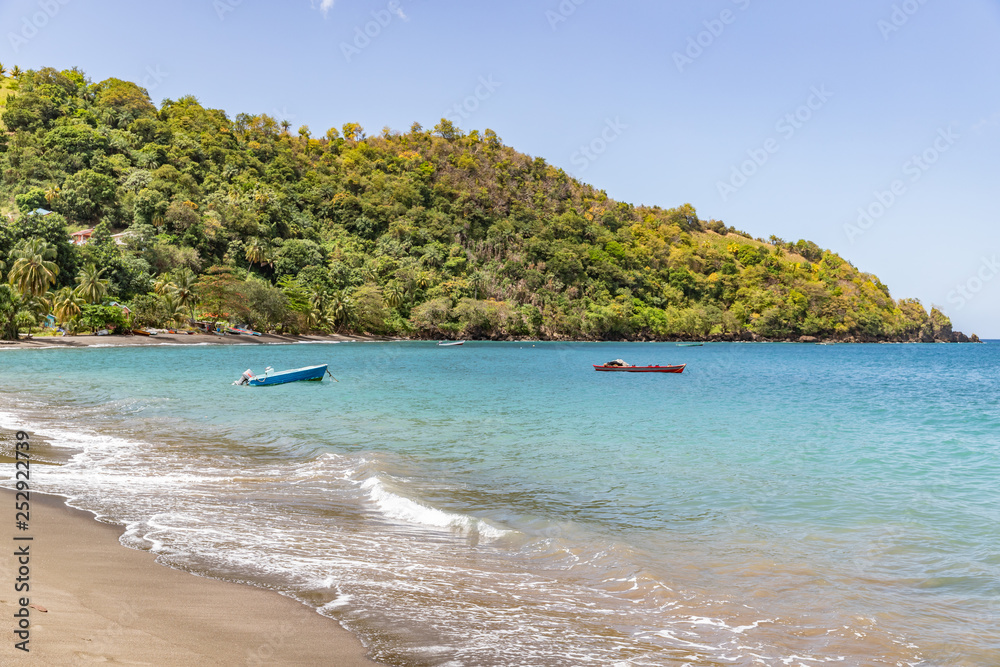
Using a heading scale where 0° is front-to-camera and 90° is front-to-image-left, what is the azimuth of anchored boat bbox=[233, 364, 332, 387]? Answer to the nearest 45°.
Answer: approximately 270°

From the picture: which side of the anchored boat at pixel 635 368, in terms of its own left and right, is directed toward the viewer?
right

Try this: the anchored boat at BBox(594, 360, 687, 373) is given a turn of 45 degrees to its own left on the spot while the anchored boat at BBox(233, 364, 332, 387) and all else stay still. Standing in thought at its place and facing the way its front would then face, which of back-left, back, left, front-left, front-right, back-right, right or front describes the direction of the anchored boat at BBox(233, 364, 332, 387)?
back
